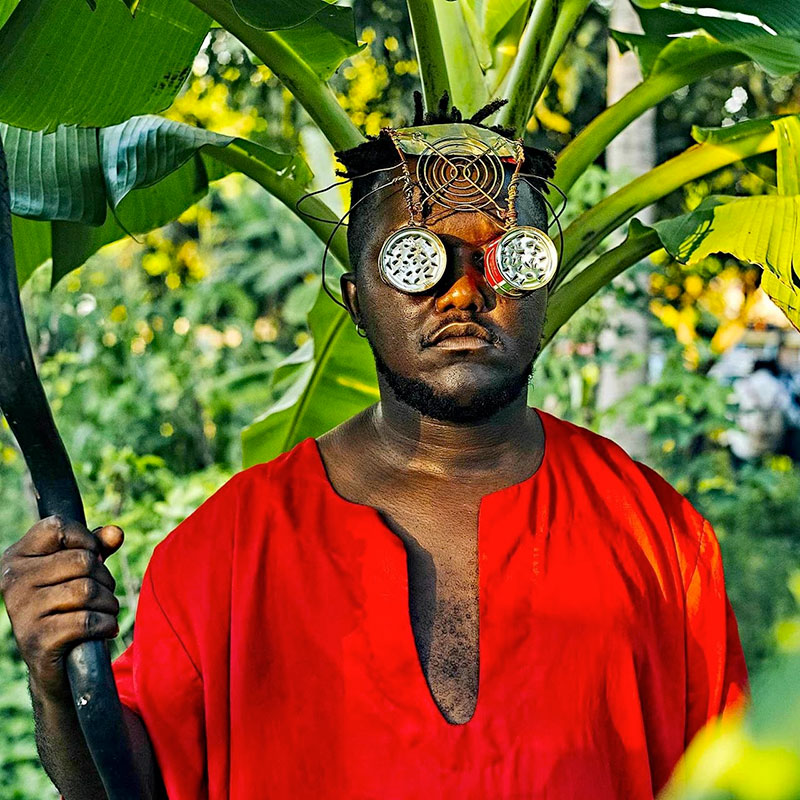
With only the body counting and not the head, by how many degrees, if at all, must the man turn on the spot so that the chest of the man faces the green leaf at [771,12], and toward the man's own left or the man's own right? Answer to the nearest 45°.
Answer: approximately 135° to the man's own left

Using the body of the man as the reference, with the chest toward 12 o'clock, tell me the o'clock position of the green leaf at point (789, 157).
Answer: The green leaf is roughly at 8 o'clock from the man.

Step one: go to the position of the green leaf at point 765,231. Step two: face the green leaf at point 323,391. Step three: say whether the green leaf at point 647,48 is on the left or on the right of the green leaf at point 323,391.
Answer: right

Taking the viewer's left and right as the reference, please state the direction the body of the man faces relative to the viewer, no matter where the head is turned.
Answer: facing the viewer

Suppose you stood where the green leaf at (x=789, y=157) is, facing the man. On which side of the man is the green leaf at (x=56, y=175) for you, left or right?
right

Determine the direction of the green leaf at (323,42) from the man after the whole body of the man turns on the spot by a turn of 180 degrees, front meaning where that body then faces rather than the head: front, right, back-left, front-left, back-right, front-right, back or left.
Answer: front

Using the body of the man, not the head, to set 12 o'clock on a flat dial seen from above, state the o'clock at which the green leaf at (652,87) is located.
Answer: The green leaf is roughly at 7 o'clock from the man.

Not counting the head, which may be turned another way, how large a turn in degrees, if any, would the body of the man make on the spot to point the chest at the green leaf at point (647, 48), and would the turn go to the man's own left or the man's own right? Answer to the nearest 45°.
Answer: approximately 135° to the man's own left

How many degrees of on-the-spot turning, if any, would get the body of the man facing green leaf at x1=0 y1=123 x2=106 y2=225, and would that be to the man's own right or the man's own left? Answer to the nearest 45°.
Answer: approximately 135° to the man's own right

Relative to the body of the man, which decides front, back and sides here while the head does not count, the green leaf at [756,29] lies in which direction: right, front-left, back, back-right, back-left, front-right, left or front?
back-left
